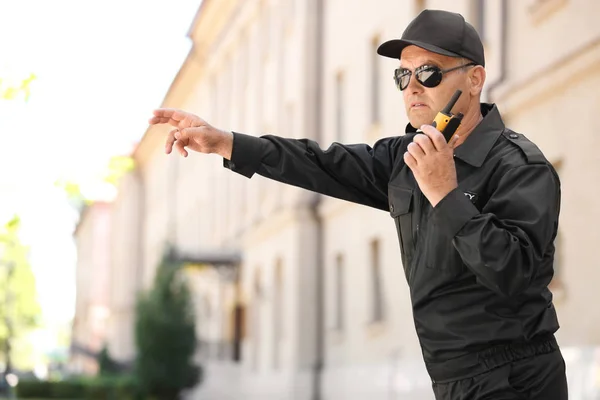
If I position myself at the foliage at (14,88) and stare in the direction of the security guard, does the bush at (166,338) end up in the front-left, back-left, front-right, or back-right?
back-left

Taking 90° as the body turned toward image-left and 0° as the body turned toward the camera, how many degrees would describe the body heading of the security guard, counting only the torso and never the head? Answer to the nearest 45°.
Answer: approximately 45°
